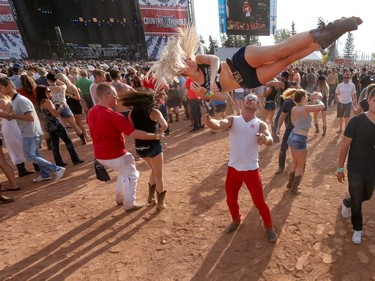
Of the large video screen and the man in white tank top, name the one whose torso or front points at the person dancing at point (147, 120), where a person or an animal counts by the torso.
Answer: the large video screen

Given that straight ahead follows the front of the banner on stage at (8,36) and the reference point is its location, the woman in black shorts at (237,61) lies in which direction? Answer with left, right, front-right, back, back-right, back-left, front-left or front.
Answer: front

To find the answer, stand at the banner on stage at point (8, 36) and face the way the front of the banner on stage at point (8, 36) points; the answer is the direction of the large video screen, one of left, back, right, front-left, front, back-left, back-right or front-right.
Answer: front-left

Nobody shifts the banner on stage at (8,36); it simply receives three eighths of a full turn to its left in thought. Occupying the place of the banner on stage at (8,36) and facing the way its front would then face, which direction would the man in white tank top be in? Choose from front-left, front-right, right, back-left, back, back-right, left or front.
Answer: back-right

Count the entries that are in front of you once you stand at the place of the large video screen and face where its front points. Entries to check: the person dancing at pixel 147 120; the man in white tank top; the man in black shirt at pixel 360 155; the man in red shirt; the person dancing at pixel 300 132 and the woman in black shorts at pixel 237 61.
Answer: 6

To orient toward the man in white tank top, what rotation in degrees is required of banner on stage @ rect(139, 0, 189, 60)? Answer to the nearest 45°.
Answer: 0° — it already faces them

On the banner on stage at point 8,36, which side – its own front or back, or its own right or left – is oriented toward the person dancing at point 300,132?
front

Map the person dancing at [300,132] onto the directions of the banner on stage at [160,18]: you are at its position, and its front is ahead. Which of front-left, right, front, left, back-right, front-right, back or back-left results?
front

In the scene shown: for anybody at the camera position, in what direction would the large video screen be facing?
facing the viewer

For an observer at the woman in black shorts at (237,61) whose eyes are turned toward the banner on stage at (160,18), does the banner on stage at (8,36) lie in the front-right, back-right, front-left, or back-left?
front-left

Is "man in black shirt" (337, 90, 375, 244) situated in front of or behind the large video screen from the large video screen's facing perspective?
in front

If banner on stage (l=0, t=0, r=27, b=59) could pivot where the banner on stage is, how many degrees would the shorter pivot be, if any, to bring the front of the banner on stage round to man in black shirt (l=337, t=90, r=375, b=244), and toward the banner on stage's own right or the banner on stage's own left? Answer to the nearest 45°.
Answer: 0° — it already faces them

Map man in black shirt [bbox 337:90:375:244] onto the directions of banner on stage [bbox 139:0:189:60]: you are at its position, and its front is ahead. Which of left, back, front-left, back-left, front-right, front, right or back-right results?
front
